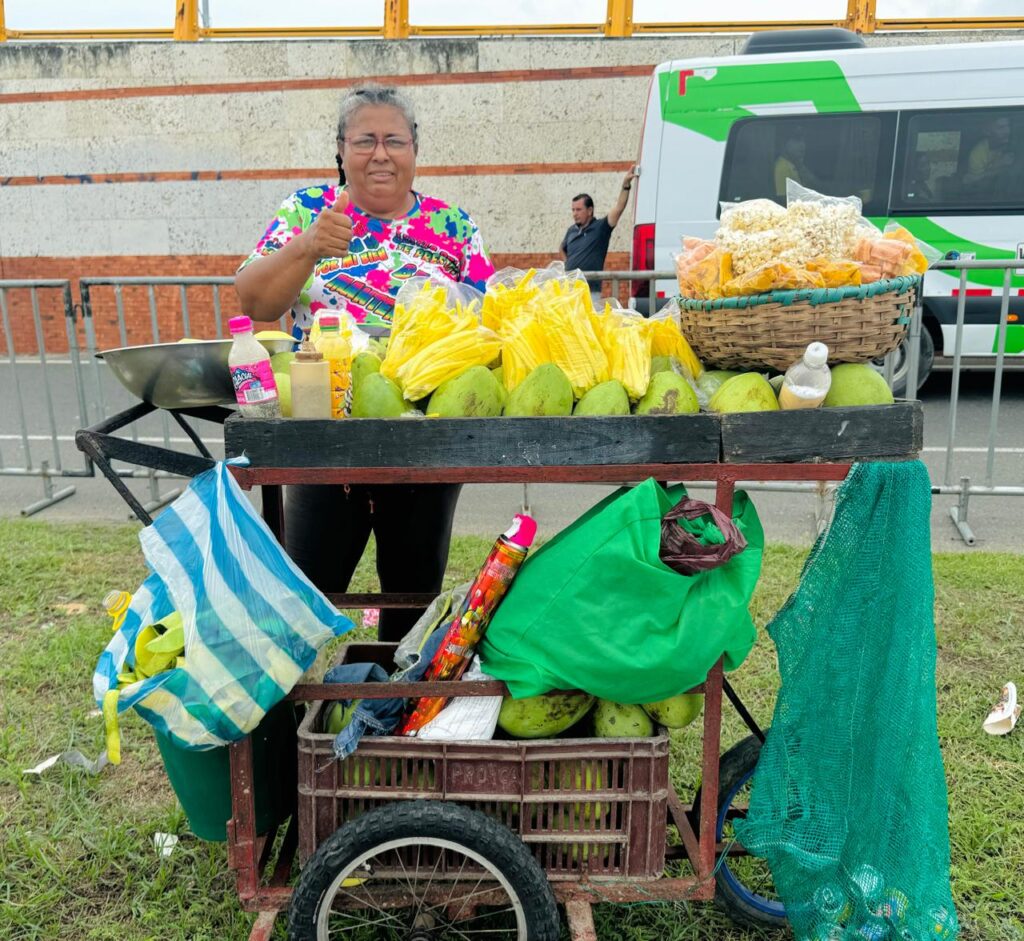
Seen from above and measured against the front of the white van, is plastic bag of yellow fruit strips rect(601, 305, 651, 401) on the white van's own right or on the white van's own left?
on the white van's own right

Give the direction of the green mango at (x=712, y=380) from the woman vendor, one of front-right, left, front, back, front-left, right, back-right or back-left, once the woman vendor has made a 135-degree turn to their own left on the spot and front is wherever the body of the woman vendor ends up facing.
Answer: right

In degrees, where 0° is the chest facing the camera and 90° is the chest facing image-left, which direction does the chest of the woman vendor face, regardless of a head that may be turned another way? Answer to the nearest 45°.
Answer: approximately 0°

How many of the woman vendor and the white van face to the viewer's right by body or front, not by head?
1

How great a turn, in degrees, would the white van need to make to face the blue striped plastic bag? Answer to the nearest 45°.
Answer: approximately 90° to its right

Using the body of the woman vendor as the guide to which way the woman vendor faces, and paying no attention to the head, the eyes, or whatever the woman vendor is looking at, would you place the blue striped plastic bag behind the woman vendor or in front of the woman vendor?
in front

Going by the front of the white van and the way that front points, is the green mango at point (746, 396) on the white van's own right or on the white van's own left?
on the white van's own right

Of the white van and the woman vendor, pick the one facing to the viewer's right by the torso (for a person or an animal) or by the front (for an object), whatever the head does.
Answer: the white van

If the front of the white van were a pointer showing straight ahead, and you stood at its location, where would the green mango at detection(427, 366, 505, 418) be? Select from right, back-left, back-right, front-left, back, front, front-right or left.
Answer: right

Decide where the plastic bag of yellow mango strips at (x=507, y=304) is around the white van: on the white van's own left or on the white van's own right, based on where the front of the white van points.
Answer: on the white van's own right

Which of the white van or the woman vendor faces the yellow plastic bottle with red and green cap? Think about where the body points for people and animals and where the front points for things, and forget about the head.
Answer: the woman vendor

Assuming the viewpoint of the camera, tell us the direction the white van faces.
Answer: facing to the right of the viewer
